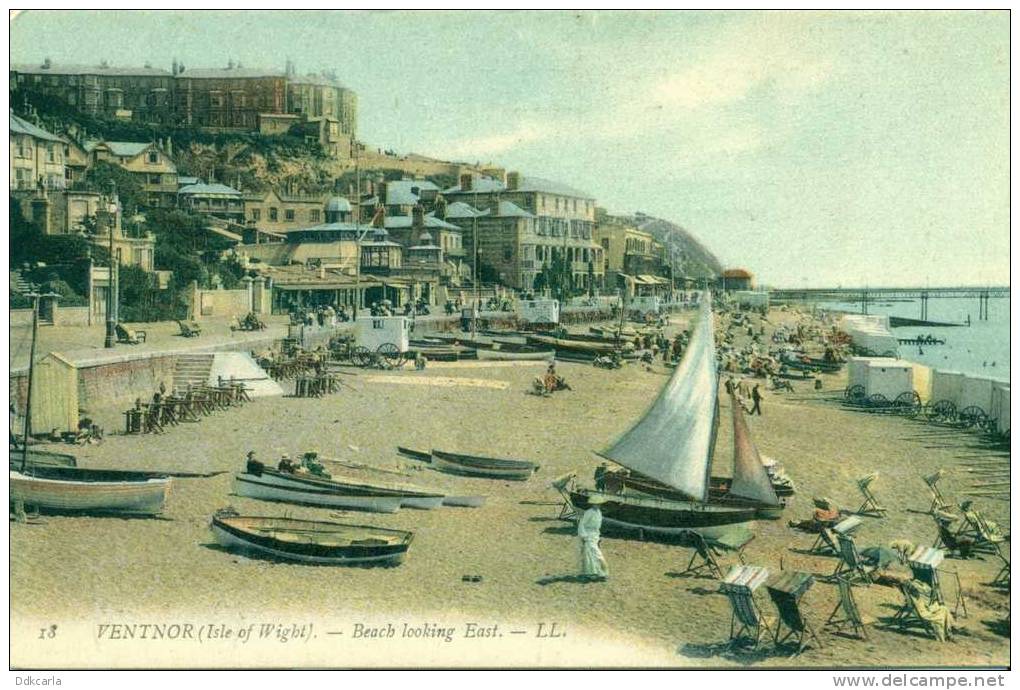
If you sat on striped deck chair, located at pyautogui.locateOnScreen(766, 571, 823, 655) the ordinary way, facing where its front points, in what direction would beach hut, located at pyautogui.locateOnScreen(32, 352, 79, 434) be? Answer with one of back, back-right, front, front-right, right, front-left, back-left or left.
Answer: back-left

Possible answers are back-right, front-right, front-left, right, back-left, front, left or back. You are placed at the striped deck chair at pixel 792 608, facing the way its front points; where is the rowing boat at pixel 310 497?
back-left

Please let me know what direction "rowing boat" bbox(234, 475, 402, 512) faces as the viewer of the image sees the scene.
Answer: facing to the left of the viewer

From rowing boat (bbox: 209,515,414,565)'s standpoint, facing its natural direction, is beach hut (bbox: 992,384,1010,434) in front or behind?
behind

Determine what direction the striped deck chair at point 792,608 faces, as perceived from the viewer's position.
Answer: facing away from the viewer and to the right of the viewer

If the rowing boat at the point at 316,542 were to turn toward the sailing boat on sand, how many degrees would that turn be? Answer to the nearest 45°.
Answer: approximately 180°

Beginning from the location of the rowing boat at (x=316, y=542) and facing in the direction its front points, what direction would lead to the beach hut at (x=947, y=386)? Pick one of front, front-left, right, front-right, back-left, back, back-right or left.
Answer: back

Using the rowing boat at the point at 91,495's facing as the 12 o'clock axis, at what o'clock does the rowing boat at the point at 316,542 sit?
the rowing boat at the point at 316,542 is roughly at 1 o'clock from the rowing boat at the point at 91,495.

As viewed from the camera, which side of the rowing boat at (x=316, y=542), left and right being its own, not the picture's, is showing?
left

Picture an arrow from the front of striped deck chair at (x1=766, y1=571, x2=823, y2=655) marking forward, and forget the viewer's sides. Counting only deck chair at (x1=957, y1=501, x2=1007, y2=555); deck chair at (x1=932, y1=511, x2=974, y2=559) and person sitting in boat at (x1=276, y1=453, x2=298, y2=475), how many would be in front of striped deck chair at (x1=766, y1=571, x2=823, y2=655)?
2

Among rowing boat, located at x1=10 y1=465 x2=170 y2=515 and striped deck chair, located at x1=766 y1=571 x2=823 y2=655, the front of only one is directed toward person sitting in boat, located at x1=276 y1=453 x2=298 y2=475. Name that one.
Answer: the rowing boat

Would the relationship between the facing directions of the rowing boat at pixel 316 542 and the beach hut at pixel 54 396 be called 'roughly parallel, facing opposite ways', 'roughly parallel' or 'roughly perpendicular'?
roughly perpendicular

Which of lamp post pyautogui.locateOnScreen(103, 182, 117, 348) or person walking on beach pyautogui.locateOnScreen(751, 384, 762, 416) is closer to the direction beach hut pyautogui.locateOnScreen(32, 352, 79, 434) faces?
the person walking on beach

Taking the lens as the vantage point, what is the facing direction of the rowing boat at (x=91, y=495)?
facing to the right of the viewer
